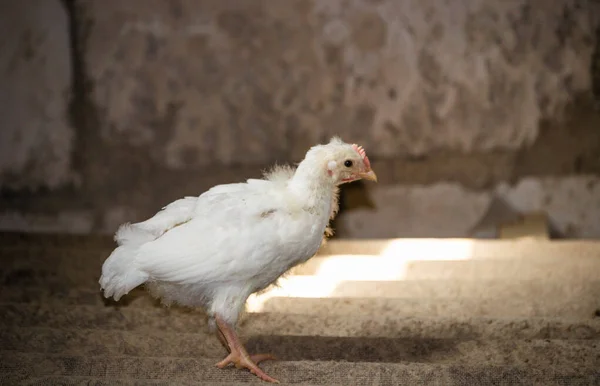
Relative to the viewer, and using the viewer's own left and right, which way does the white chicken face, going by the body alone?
facing to the right of the viewer
